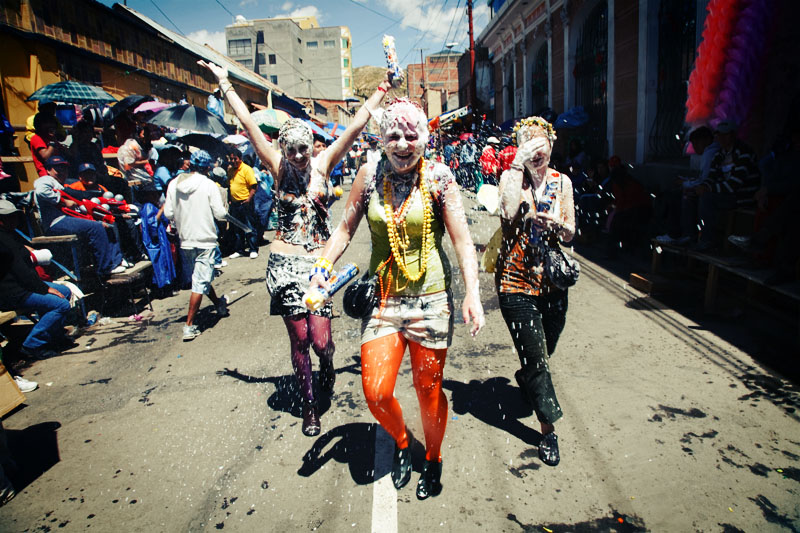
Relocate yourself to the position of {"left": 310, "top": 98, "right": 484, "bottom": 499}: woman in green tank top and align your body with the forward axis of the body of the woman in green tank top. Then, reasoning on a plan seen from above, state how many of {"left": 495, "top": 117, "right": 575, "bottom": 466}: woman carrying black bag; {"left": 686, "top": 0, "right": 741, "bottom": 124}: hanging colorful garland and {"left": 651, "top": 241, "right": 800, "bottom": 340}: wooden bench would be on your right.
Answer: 0

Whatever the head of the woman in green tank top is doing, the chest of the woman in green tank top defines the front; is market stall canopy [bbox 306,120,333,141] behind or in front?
behind

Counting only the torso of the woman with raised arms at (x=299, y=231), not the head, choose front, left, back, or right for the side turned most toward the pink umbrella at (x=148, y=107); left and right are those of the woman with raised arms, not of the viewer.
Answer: back

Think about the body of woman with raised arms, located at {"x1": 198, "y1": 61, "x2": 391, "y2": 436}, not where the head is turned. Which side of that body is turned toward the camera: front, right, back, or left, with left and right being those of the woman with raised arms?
front

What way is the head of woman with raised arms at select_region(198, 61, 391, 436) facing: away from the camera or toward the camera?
toward the camera

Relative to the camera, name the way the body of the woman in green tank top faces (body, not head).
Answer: toward the camera

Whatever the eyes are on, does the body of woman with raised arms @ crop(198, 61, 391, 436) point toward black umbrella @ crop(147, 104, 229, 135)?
no

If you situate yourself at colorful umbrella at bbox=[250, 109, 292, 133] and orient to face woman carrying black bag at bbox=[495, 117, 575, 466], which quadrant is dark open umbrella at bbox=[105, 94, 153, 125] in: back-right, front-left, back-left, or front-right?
front-right

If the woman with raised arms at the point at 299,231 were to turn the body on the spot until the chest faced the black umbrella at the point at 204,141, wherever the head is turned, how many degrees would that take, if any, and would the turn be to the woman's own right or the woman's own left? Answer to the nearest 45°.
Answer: approximately 180°

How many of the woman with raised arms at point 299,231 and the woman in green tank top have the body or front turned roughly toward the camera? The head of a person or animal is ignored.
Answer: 2

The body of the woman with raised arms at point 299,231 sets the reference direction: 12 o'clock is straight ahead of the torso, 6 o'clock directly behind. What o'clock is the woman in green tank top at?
The woman in green tank top is roughly at 11 o'clock from the woman with raised arms.

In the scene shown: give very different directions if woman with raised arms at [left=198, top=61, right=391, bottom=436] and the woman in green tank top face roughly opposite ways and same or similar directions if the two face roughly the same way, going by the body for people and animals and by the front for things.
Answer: same or similar directions

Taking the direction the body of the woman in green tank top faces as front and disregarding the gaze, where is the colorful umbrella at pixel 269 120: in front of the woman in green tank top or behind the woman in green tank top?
behind

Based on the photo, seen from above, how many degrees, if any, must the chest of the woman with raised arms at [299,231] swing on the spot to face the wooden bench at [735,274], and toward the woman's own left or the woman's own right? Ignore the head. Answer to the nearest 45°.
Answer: approximately 90° to the woman's own left

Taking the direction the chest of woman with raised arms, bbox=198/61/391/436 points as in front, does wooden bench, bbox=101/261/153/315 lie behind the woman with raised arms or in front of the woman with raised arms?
behind
